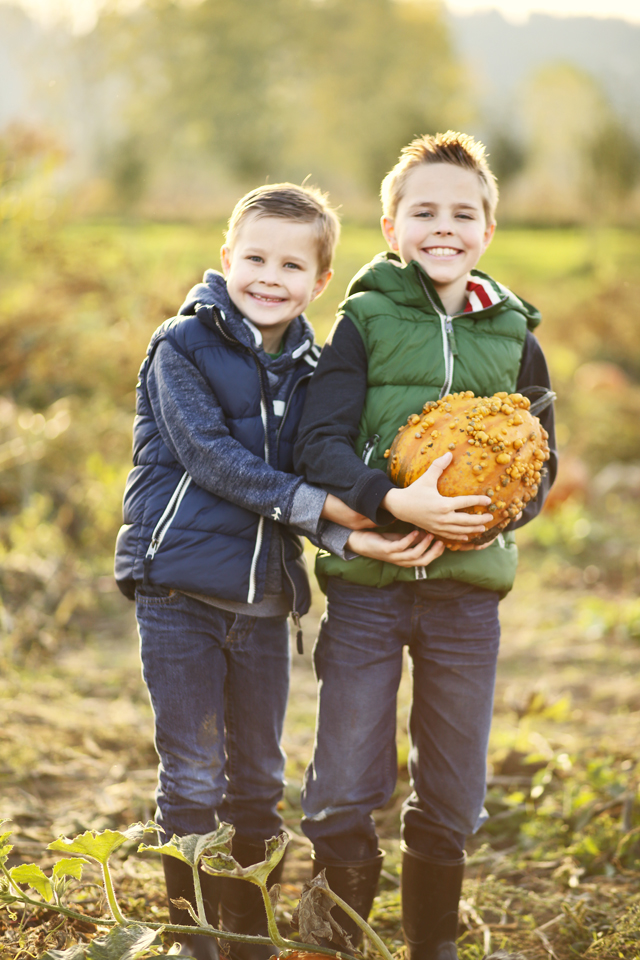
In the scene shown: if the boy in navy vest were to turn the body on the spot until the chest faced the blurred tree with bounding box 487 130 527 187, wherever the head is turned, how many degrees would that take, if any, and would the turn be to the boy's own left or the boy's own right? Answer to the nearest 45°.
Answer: approximately 135° to the boy's own left

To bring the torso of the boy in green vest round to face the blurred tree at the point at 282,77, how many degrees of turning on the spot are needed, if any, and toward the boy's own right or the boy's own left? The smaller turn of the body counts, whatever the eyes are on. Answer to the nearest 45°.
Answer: approximately 180°

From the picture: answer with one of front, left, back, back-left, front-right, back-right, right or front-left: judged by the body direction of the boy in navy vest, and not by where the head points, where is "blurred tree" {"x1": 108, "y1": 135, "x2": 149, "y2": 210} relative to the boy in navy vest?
back-left

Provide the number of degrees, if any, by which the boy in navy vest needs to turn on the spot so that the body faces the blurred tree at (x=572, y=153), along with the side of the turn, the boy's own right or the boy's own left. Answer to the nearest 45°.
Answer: approximately 135° to the boy's own left

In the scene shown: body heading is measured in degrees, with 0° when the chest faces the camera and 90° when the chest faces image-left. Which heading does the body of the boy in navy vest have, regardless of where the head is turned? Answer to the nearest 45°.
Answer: approximately 315°

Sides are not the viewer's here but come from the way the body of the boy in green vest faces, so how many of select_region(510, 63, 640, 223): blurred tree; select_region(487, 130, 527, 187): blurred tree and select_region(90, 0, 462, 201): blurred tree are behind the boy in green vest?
3

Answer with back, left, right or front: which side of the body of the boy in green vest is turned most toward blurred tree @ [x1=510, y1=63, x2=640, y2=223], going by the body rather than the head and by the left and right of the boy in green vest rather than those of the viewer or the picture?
back

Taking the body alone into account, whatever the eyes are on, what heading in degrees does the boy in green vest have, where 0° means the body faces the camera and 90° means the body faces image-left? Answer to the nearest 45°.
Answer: approximately 0°

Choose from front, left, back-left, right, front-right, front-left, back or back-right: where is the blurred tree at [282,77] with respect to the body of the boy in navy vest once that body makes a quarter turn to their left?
front-left

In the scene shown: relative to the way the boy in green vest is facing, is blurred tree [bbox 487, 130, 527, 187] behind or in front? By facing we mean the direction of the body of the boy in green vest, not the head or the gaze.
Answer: behind
